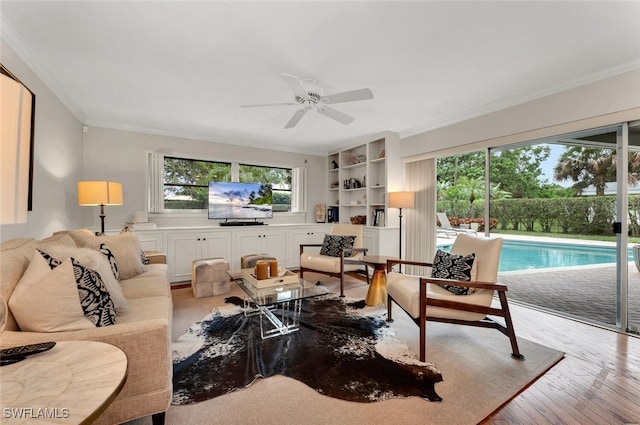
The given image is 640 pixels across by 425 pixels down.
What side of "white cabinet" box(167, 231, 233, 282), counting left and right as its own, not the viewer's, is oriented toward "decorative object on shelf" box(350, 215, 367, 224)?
left

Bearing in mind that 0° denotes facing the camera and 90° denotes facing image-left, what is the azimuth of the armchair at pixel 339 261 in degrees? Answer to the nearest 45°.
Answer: approximately 45°

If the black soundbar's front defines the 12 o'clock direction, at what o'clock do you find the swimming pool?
The swimming pool is roughly at 10 o'clock from the black soundbar.

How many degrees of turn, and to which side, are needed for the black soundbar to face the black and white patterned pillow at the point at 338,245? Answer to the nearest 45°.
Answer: approximately 45° to its left

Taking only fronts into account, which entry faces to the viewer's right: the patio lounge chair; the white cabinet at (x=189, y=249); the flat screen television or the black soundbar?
the patio lounge chair

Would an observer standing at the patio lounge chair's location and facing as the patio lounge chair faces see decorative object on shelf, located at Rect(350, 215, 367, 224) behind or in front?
behind

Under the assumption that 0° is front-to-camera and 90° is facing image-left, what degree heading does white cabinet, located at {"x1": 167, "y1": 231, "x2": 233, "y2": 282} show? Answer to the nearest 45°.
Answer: approximately 0°

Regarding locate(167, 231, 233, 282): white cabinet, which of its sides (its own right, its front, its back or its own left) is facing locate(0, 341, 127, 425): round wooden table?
front

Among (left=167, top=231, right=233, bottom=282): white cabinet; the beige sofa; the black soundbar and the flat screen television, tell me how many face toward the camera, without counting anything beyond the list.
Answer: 3

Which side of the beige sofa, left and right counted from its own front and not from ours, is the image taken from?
right

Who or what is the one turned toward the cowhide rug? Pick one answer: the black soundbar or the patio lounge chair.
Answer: the black soundbar

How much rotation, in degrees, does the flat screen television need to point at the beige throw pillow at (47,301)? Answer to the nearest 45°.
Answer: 0° — it already faces it

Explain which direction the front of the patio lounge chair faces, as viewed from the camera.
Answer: facing to the right of the viewer
